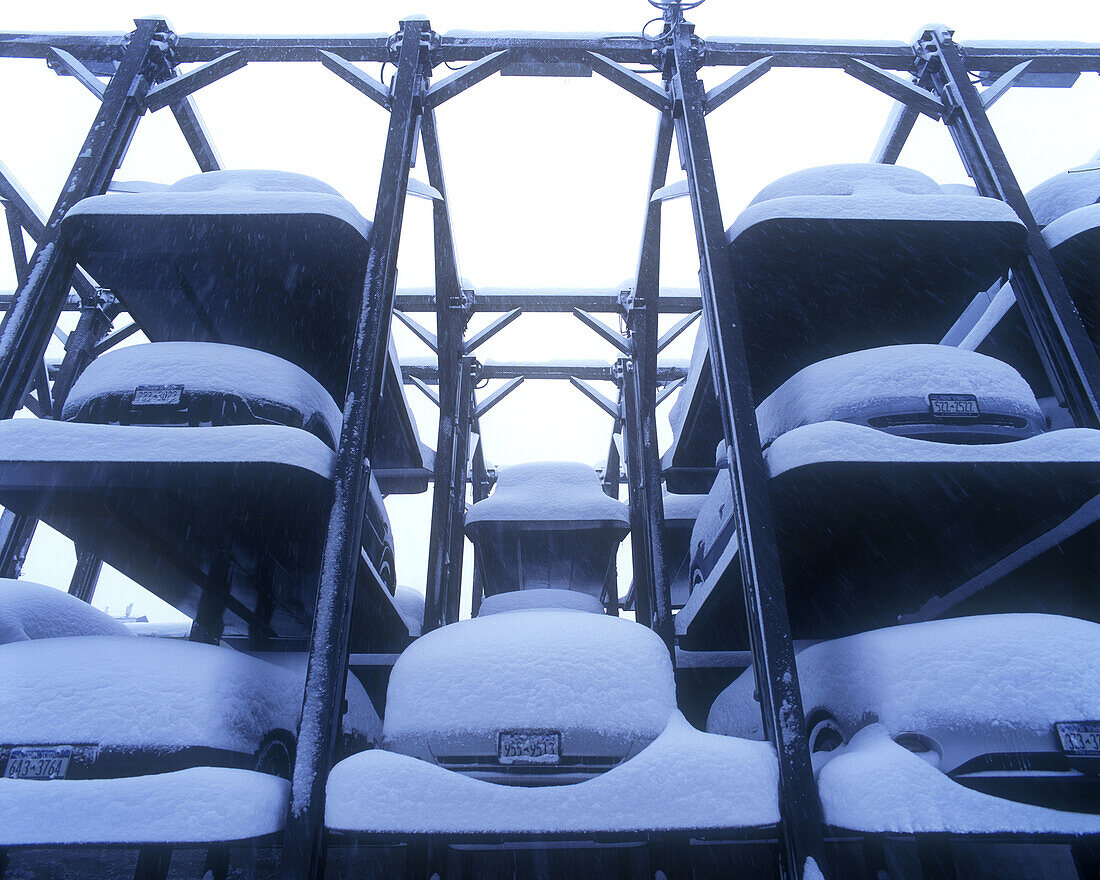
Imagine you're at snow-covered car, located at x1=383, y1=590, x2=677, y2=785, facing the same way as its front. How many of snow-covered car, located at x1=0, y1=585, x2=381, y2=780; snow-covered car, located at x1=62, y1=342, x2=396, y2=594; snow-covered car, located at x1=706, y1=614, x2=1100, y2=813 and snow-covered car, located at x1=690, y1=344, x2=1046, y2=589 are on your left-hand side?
2

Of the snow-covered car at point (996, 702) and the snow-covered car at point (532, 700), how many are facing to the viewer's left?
0
